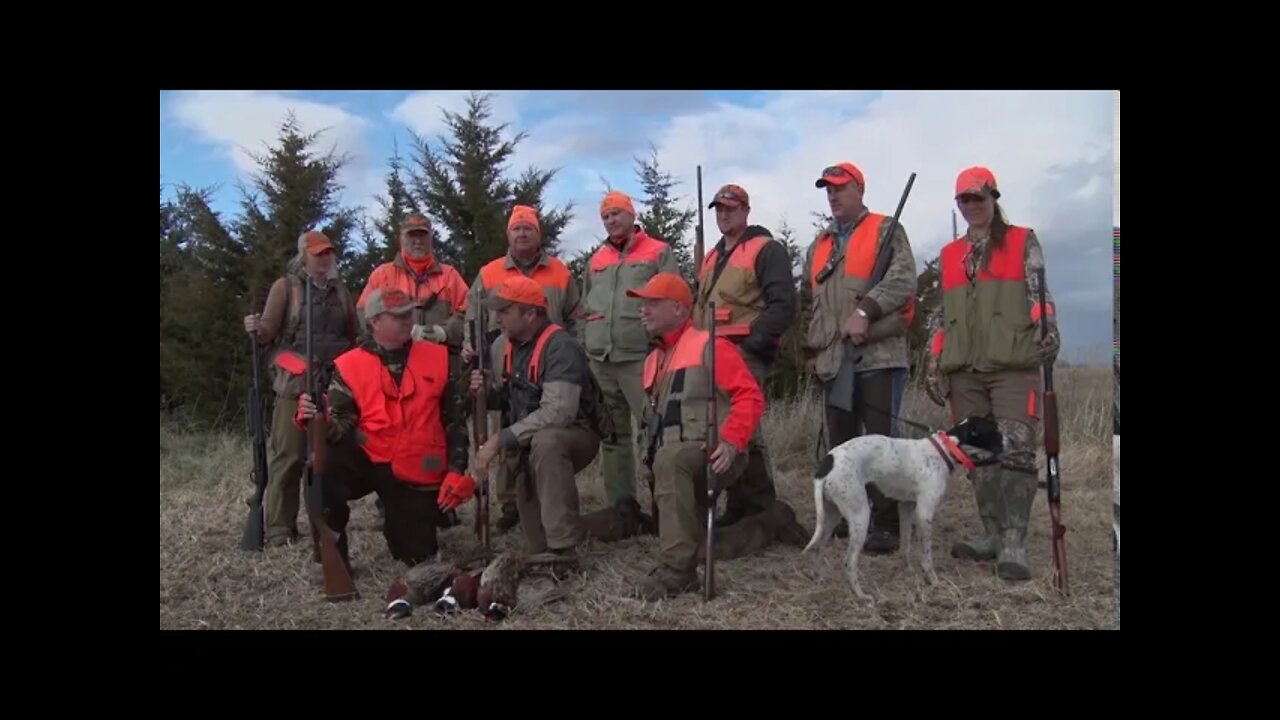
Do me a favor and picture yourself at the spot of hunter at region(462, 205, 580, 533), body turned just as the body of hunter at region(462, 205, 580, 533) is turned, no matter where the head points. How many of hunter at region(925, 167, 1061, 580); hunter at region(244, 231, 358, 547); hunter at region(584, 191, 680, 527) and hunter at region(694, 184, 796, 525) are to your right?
1

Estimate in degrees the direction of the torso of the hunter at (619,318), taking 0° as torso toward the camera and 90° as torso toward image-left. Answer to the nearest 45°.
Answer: approximately 0°

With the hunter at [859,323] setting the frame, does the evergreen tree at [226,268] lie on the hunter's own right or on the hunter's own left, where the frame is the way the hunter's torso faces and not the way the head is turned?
on the hunter's own right

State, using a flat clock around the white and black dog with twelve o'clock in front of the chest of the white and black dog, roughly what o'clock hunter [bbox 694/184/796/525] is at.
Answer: The hunter is roughly at 7 o'clock from the white and black dog.

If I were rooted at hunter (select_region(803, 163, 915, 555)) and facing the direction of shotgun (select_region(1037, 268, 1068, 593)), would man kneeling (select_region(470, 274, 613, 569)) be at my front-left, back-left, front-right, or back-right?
back-right

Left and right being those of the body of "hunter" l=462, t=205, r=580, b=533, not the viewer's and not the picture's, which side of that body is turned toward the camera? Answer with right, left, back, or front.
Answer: front

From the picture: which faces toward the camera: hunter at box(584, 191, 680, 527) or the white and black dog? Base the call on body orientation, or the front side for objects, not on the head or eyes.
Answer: the hunter

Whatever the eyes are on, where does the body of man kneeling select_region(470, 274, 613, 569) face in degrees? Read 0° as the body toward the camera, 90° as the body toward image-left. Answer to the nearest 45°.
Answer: approximately 45°

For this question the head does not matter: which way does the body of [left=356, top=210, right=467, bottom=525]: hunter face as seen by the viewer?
toward the camera

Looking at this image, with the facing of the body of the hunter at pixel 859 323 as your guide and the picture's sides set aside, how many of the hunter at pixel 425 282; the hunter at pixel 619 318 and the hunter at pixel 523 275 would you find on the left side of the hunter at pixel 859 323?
0

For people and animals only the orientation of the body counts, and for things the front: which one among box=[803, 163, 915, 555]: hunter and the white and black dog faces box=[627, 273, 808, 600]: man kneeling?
the hunter

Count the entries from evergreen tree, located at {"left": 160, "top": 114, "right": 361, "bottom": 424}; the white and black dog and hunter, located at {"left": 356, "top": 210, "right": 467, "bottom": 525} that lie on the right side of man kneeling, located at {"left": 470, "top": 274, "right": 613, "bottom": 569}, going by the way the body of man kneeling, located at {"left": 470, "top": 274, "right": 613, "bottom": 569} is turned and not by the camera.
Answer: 2

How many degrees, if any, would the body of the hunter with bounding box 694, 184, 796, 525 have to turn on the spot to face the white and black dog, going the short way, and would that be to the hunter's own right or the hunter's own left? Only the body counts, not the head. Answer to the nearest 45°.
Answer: approximately 90° to the hunter's own left

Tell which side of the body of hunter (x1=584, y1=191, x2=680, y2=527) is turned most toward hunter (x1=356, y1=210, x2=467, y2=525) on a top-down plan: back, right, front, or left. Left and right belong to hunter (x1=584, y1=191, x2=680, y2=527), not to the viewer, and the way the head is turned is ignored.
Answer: right

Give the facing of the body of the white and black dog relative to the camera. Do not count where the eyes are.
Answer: to the viewer's right

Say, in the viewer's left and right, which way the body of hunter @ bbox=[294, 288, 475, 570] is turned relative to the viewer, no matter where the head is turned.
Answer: facing the viewer

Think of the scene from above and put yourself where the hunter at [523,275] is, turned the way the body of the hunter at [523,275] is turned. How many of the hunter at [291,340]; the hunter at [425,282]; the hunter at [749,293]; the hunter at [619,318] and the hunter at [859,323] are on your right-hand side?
2
